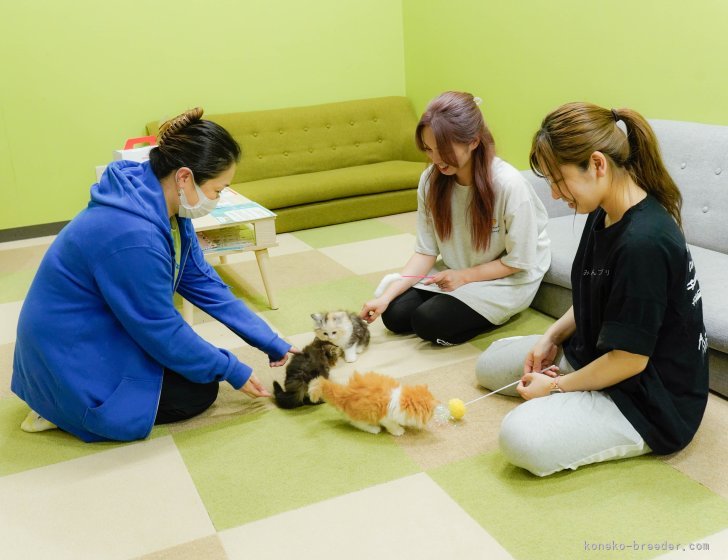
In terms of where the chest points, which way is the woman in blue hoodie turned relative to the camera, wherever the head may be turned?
to the viewer's right

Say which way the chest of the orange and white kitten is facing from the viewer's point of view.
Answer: to the viewer's right

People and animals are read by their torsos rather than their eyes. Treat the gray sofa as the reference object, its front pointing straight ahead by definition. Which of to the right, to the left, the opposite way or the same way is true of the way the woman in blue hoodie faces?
the opposite way

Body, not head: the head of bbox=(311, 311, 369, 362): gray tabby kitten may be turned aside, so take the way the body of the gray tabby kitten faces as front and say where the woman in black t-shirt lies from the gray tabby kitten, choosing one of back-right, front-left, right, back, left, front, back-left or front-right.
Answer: left

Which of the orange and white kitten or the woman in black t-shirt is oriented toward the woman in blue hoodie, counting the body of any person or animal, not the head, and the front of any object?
the woman in black t-shirt

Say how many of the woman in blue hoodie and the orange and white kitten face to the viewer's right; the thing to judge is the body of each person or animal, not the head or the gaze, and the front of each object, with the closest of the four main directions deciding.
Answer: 2

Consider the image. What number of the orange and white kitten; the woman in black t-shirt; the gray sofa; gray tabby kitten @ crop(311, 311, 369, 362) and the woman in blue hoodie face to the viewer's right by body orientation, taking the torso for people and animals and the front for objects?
2

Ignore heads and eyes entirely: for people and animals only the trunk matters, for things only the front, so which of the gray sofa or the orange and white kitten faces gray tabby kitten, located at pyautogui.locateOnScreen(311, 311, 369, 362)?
the gray sofa

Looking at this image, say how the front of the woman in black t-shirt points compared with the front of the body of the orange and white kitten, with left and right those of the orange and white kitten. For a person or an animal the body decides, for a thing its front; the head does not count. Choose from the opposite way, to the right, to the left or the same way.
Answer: the opposite way

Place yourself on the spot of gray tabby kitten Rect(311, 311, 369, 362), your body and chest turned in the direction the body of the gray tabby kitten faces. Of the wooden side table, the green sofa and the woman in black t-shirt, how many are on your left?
1

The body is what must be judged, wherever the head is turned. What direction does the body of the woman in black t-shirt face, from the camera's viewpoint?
to the viewer's left

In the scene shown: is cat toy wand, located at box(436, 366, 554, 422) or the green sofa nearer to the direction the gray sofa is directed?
the cat toy wand

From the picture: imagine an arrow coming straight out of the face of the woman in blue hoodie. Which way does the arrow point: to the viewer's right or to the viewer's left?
to the viewer's right
